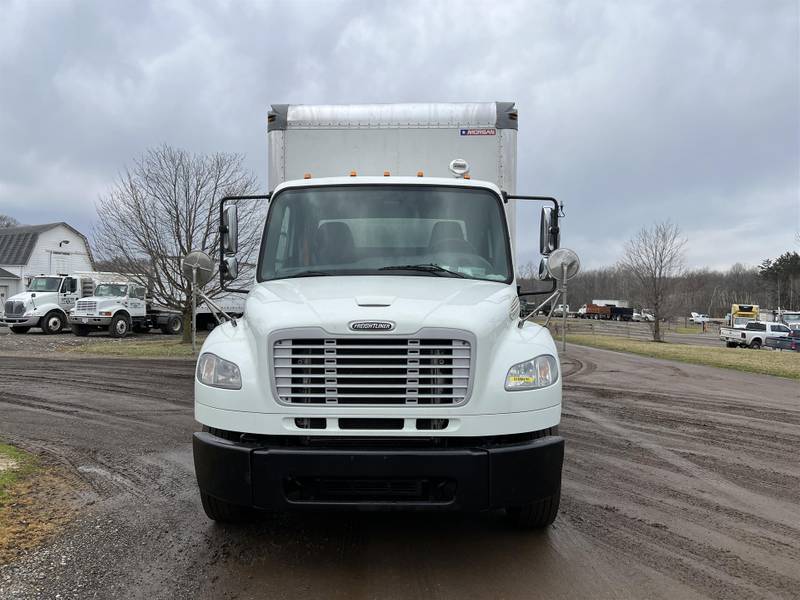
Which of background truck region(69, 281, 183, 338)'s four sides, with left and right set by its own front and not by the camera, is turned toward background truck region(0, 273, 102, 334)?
right

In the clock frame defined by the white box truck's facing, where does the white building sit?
The white building is roughly at 5 o'clock from the white box truck.

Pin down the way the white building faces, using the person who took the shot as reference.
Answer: facing the viewer and to the right of the viewer

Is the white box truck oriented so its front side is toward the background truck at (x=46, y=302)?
no

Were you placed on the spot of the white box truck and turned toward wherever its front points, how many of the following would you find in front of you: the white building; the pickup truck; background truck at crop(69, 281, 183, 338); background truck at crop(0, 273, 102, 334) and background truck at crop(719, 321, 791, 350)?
0

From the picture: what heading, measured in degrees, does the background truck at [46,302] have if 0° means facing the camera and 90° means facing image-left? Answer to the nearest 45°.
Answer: approximately 45°

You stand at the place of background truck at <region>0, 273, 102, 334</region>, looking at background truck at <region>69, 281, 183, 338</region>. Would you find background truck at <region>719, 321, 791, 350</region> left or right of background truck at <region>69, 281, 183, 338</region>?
left

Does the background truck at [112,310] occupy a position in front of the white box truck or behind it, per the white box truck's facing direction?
behind

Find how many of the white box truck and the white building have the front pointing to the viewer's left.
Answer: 0

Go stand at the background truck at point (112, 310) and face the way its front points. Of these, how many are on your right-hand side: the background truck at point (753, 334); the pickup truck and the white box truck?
0

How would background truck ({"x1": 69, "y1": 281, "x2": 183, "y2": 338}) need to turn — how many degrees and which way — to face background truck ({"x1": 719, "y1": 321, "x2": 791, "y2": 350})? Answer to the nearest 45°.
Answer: approximately 135° to its left

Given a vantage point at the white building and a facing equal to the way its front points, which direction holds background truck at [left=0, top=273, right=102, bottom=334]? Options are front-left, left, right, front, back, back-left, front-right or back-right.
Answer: front-right

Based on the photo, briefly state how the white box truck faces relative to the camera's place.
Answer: facing the viewer

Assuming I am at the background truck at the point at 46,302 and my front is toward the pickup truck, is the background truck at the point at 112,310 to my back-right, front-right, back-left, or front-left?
front-right

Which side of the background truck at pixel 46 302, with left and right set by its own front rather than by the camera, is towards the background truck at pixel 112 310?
left

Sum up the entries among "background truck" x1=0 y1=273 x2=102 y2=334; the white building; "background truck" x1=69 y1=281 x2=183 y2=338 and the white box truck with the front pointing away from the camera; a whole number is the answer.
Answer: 0

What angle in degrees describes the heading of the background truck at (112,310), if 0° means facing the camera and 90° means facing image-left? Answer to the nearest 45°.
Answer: approximately 45°

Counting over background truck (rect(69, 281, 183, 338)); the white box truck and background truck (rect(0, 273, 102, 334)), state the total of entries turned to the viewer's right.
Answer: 0

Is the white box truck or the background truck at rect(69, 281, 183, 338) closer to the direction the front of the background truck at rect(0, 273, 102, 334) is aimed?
the white box truck

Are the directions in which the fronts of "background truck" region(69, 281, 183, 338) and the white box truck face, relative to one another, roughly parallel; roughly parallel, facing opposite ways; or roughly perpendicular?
roughly parallel
